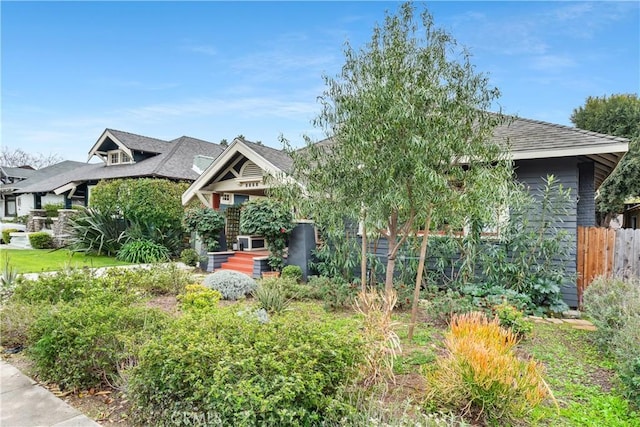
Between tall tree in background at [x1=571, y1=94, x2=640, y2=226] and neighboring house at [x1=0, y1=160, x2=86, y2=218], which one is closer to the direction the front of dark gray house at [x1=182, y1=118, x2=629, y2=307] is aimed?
the neighboring house

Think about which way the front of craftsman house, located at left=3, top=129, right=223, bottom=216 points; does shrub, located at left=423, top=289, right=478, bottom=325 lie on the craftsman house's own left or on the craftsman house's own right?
on the craftsman house's own left

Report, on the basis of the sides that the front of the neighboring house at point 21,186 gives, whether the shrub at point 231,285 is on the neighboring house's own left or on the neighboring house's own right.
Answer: on the neighboring house's own left

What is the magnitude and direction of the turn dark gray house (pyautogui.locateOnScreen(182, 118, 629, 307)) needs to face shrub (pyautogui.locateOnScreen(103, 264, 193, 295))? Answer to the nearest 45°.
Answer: approximately 45° to its right

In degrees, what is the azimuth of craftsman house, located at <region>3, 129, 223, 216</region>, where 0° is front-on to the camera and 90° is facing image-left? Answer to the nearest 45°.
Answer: approximately 45°
